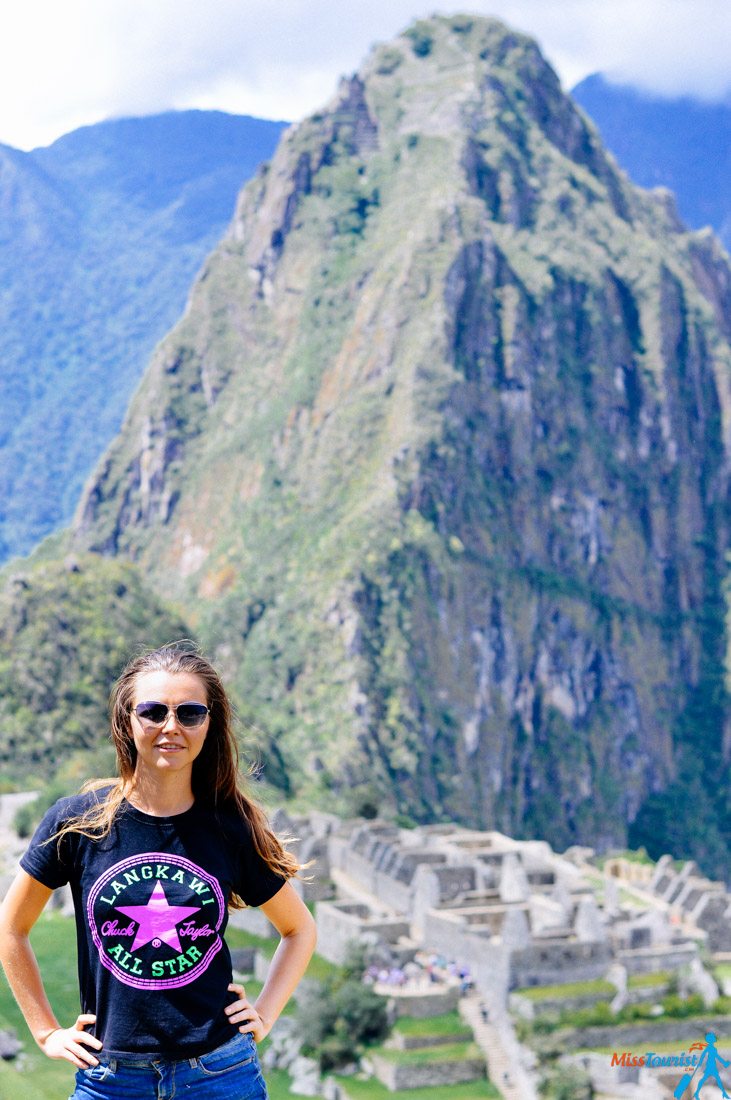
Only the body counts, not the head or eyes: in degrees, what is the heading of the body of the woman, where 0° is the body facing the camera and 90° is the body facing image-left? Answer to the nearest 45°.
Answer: approximately 0°

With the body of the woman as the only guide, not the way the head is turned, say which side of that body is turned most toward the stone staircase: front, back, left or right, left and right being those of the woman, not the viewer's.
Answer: back
